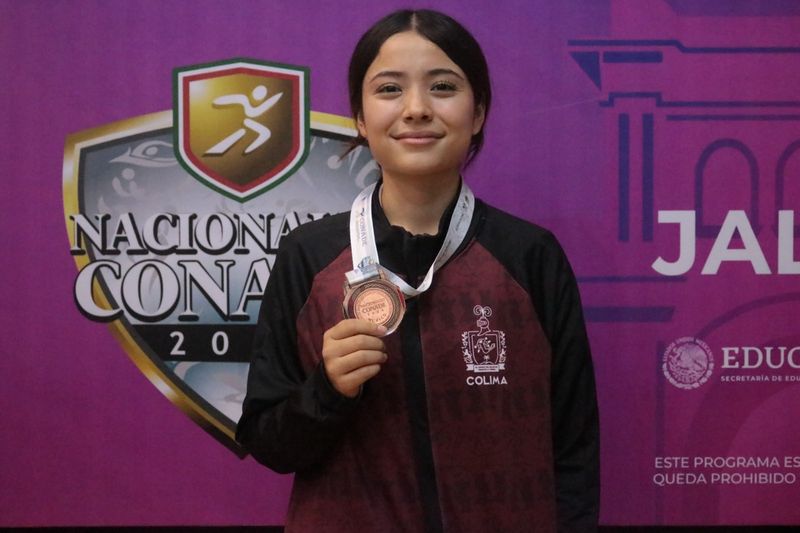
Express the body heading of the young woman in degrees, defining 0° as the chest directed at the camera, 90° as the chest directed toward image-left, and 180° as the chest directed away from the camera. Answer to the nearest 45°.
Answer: approximately 0°
